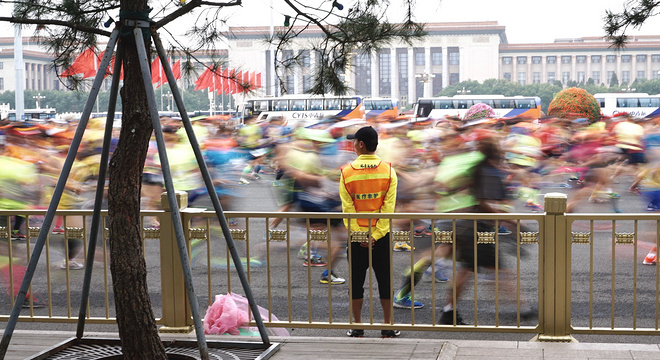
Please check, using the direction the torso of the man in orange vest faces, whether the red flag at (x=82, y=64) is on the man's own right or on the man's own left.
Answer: on the man's own left

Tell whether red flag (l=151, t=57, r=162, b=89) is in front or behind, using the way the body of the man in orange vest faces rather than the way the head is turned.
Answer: in front

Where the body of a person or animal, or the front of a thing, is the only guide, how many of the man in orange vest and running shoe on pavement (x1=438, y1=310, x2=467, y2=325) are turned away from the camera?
1

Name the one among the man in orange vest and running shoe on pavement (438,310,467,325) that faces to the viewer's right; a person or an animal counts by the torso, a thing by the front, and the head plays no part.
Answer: the running shoe on pavement

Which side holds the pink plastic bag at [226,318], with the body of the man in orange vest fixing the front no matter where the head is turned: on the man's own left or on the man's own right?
on the man's own left

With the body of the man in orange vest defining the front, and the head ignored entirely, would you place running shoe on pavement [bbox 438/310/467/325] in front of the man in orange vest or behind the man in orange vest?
in front

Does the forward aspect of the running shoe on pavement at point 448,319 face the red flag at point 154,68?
no

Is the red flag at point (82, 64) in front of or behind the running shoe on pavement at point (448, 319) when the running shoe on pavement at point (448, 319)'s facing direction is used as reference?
behind

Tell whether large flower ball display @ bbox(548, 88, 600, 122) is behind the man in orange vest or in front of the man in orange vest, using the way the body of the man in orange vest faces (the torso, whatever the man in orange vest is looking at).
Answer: in front

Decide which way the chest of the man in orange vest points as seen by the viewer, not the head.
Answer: away from the camera

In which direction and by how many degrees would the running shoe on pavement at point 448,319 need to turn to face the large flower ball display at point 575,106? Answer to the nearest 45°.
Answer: approximately 90° to its left

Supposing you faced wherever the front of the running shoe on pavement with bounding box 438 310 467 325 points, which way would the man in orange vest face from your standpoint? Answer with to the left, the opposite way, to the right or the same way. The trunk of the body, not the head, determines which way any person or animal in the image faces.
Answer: to the left

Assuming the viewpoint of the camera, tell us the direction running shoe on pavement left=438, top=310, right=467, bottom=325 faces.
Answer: facing to the right of the viewer

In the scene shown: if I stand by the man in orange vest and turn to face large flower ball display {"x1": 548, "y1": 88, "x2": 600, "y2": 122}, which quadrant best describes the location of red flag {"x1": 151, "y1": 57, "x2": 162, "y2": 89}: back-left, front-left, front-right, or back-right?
front-left

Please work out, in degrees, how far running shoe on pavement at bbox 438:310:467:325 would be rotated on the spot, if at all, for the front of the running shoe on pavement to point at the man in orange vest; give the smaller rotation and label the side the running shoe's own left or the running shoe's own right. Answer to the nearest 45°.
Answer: approximately 135° to the running shoe's own right
